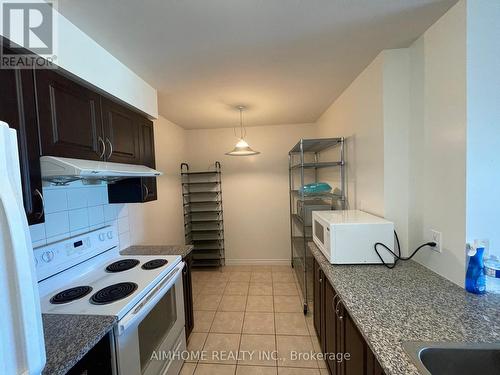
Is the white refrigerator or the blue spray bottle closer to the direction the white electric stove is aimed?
the blue spray bottle

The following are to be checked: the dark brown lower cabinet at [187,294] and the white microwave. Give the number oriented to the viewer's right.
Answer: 1

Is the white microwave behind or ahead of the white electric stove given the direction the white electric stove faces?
ahead

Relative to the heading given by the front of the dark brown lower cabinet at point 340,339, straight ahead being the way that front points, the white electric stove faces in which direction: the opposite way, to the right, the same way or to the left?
the opposite way

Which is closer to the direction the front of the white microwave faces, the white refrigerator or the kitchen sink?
the white refrigerator

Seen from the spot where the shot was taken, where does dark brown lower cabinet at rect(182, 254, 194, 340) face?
facing to the right of the viewer

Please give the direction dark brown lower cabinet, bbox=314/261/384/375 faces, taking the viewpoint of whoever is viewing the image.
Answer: facing to the left of the viewer

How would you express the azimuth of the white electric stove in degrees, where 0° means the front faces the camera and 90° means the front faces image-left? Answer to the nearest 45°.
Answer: approximately 315°

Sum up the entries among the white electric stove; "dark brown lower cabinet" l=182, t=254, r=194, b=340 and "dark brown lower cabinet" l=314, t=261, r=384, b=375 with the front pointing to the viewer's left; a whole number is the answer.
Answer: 1

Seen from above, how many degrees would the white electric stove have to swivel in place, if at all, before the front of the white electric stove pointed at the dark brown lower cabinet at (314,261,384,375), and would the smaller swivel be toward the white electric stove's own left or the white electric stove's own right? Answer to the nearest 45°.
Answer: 0° — it already faces it

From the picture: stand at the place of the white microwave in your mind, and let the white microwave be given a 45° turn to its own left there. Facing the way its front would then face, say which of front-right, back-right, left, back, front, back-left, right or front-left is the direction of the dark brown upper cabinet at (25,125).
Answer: front

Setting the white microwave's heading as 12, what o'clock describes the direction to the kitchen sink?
The kitchen sink is roughly at 8 o'clock from the white microwave.

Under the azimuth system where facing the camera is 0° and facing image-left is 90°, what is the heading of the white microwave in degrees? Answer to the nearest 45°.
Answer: approximately 90°

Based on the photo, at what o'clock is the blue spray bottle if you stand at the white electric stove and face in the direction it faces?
The blue spray bottle is roughly at 12 o'clock from the white electric stove.

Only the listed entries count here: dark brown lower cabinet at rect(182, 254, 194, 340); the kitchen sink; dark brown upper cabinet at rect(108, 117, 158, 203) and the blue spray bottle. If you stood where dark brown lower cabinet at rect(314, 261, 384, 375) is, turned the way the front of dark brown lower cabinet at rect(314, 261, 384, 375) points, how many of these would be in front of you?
2

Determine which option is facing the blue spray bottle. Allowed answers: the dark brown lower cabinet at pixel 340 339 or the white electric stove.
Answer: the white electric stove

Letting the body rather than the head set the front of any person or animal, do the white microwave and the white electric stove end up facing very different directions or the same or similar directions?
very different directions
